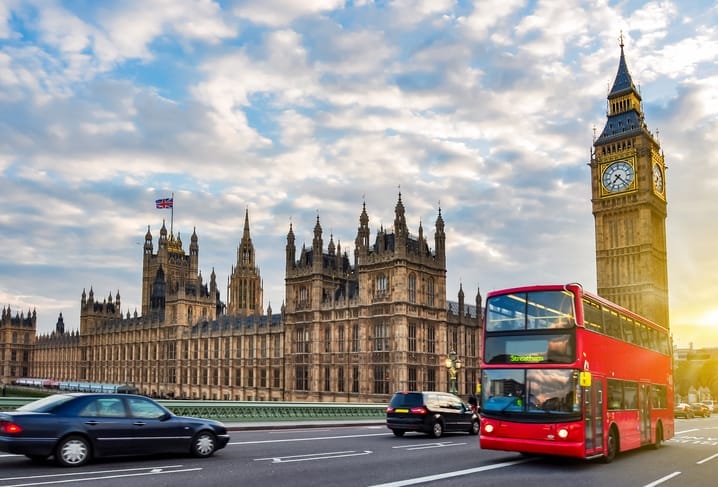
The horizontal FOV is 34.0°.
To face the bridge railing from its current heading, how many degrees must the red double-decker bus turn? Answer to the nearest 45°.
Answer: approximately 90° to its right

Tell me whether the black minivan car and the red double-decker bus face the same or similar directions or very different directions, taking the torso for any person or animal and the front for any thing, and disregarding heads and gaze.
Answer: very different directions

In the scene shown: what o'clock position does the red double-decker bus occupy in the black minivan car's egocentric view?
The red double-decker bus is roughly at 4 o'clock from the black minivan car.

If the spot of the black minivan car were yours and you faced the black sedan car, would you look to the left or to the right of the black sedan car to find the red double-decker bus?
left

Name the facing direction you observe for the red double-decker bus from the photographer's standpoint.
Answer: facing the viewer and to the left of the viewer

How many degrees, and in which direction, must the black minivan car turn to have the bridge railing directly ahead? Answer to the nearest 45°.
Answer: approximately 90° to its left

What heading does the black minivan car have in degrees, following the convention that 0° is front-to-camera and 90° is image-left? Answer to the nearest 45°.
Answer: approximately 225°

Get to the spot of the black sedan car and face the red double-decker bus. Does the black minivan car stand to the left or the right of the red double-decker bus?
left
